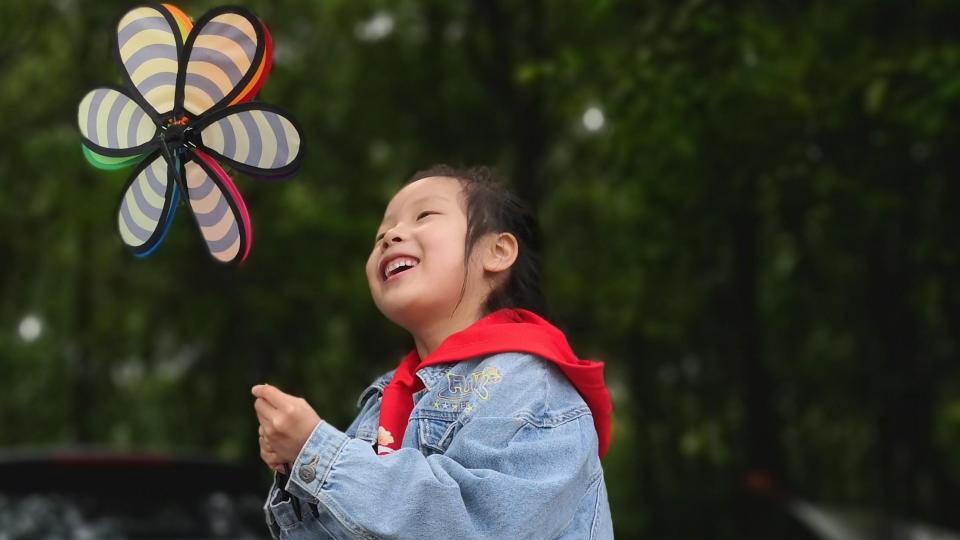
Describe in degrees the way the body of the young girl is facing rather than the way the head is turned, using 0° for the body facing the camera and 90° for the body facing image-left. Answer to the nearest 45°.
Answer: approximately 45°
